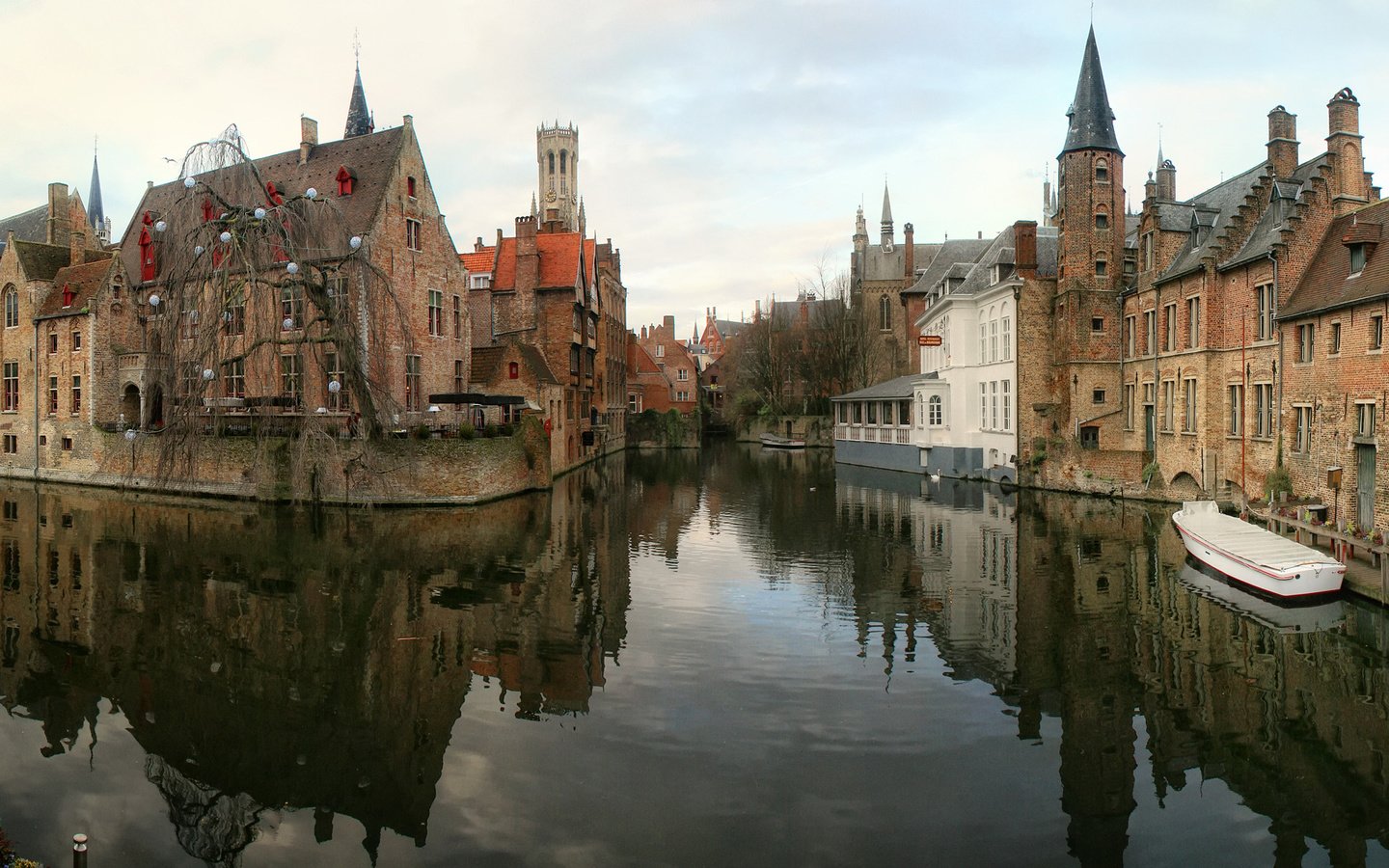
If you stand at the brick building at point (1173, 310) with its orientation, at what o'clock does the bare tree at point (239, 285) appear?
The bare tree is roughly at 12 o'clock from the brick building.

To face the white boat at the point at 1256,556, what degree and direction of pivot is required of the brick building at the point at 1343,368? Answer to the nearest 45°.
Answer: approximately 45° to its left

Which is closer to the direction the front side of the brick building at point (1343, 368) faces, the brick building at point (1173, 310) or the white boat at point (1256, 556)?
the white boat

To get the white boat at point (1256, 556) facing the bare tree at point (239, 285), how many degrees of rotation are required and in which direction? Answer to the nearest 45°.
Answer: approximately 45° to its left

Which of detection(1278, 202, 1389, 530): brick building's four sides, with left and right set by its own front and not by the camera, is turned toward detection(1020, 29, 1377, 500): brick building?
right

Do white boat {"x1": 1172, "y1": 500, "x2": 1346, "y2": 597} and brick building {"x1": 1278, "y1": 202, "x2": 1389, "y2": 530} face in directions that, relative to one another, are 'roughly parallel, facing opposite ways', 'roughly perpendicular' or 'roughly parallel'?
roughly perpendicular

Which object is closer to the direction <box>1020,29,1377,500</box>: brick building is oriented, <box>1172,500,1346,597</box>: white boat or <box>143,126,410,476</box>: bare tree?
the bare tree

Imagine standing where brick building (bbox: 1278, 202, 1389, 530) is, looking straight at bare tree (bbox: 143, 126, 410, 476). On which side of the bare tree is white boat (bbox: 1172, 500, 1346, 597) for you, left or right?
left

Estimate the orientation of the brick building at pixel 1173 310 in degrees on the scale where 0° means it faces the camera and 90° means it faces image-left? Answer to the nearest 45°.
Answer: approximately 45°
